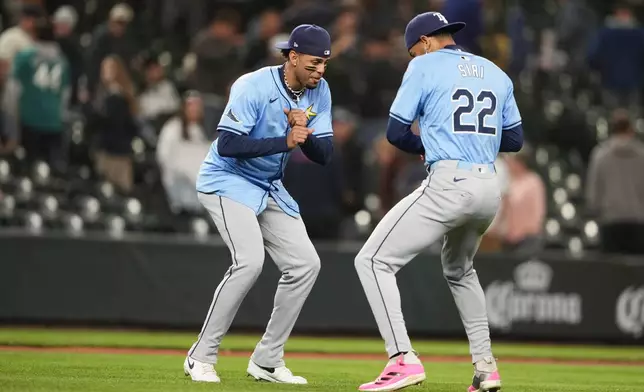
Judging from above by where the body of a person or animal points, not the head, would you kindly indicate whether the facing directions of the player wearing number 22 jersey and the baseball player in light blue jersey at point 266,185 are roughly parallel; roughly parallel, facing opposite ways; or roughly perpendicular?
roughly parallel, facing opposite ways

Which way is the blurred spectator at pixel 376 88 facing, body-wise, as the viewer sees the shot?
toward the camera

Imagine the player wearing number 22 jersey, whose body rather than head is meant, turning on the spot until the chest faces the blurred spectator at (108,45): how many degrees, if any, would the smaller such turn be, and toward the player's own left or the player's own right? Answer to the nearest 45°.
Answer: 0° — they already face them

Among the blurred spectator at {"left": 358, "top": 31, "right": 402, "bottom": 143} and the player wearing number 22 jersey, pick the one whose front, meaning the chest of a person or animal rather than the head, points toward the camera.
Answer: the blurred spectator

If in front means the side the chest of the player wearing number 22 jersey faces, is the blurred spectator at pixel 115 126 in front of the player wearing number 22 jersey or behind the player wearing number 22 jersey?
in front

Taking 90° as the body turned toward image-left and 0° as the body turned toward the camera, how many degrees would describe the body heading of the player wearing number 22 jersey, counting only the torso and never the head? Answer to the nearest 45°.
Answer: approximately 135°

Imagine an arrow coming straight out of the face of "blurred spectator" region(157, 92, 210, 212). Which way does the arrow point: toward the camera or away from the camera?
toward the camera

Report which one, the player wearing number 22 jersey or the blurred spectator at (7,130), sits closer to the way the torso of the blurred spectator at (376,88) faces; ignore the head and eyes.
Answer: the player wearing number 22 jersey
